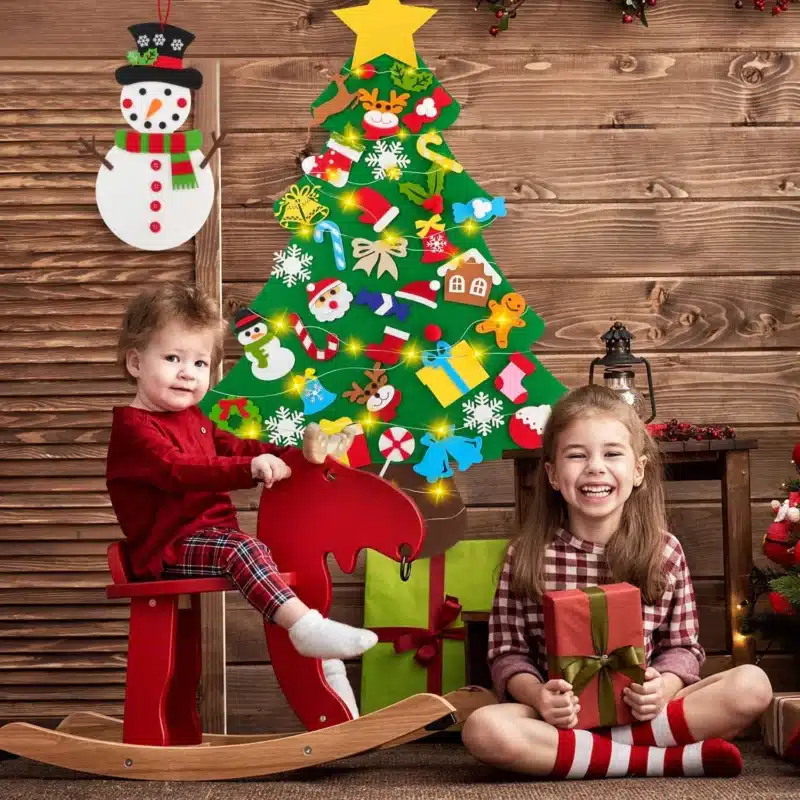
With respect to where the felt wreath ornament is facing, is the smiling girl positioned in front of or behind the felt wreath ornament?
in front

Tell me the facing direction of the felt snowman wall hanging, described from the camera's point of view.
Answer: facing the viewer

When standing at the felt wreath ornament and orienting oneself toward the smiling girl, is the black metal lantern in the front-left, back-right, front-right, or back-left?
front-left

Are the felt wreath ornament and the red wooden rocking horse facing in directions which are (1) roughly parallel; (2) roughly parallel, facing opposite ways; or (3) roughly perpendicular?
roughly perpendicular

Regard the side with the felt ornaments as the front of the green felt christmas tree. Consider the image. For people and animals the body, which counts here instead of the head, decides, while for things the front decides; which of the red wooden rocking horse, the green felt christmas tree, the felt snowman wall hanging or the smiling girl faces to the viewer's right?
the red wooden rocking horse

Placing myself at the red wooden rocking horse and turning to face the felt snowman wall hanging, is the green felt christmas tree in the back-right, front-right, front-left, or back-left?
front-right

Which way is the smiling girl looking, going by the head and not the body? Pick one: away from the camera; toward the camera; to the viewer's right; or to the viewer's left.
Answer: toward the camera

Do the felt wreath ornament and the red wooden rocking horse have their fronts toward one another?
no

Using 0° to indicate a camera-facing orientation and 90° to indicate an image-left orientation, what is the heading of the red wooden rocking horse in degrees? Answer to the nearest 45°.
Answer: approximately 270°

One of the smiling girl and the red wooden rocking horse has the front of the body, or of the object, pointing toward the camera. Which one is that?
the smiling girl

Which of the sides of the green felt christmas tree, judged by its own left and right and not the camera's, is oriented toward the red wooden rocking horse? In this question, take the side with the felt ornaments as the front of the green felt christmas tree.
front

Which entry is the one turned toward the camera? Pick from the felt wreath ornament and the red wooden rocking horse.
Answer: the felt wreath ornament

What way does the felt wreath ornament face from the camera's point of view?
toward the camera

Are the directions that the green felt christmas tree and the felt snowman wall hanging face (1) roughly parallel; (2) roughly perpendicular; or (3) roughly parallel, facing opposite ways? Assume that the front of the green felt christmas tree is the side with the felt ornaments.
roughly parallel

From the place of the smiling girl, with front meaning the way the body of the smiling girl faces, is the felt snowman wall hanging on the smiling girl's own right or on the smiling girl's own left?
on the smiling girl's own right
